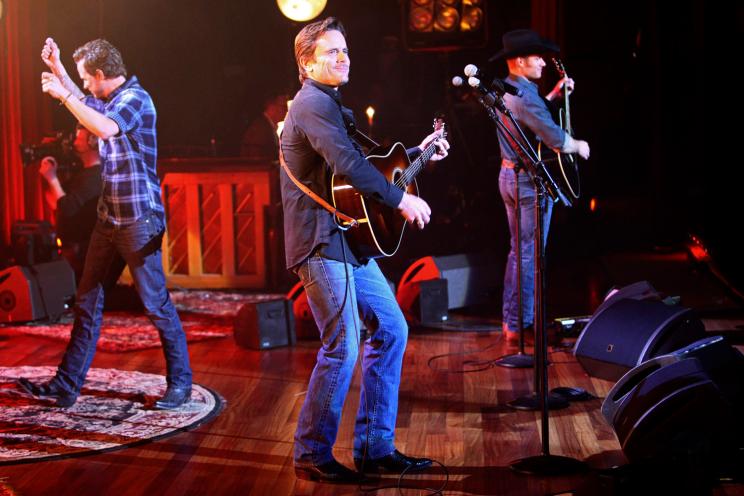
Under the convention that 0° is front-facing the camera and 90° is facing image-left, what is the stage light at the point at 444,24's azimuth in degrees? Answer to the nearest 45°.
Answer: approximately 0°

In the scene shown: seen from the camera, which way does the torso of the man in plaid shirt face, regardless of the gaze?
to the viewer's left

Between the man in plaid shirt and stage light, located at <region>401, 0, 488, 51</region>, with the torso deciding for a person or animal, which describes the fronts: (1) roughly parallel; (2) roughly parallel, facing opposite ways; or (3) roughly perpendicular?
roughly perpendicular

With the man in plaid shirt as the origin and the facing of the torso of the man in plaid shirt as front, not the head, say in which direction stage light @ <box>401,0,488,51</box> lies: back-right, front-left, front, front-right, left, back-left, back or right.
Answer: back-right

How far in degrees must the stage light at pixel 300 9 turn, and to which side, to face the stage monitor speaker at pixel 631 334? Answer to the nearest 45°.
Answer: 0° — it already faces it
